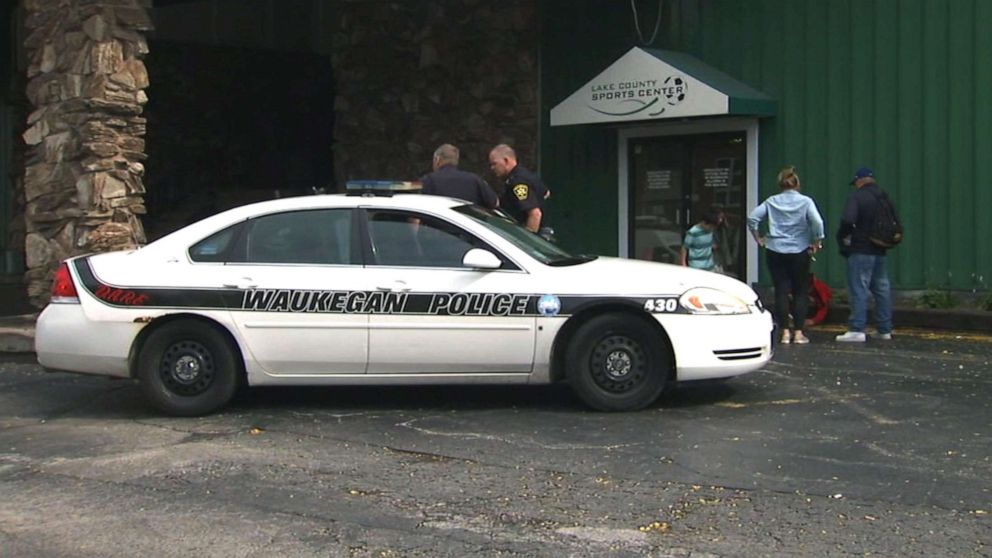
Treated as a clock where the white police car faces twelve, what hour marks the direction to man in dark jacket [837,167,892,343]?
The man in dark jacket is roughly at 11 o'clock from the white police car.

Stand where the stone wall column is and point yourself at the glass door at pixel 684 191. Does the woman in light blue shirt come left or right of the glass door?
right

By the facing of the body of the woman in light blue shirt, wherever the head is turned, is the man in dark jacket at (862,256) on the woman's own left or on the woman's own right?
on the woman's own right

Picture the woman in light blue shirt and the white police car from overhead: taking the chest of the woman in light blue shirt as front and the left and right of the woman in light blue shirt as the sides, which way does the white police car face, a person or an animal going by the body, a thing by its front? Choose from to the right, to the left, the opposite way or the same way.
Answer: to the right

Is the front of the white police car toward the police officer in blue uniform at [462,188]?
no

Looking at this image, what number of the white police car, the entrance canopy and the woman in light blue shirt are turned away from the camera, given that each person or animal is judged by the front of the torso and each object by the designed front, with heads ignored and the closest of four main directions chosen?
1

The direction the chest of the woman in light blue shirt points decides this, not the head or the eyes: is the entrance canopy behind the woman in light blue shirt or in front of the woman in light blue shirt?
in front

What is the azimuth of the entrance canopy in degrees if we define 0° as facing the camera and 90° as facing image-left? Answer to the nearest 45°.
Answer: approximately 45°

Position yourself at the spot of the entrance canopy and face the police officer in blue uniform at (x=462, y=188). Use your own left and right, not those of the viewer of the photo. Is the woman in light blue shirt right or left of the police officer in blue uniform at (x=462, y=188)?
left

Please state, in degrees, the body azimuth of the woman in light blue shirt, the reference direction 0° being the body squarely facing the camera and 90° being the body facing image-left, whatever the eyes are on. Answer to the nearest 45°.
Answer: approximately 180°

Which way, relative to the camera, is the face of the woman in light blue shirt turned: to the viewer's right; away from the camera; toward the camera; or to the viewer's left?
away from the camera

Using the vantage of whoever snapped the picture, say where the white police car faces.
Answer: facing to the right of the viewer

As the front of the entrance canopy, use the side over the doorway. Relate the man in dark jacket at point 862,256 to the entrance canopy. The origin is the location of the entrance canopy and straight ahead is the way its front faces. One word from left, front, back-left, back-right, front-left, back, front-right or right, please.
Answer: left

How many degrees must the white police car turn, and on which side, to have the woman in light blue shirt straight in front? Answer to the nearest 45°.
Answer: approximately 45° to its left

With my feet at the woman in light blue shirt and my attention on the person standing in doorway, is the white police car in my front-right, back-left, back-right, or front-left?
back-left
